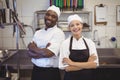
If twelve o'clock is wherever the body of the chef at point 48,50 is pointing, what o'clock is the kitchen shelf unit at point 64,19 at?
The kitchen shelf unit is roughly at 5 o'clock from the chef.

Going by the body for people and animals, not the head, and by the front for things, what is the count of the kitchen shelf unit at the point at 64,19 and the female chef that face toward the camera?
2

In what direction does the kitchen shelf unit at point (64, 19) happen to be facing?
toward the camera

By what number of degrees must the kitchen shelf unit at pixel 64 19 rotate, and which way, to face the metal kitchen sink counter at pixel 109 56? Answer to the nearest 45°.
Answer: approximately 90° to its left

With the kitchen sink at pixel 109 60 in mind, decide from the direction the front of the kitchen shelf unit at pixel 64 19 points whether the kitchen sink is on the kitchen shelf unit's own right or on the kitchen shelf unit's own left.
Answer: on the kitchen shelf unit's own left

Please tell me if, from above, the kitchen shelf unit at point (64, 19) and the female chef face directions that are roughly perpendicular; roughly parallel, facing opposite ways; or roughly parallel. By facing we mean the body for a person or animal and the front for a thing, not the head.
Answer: roughly parallel

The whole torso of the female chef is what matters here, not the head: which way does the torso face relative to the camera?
toward the camera
